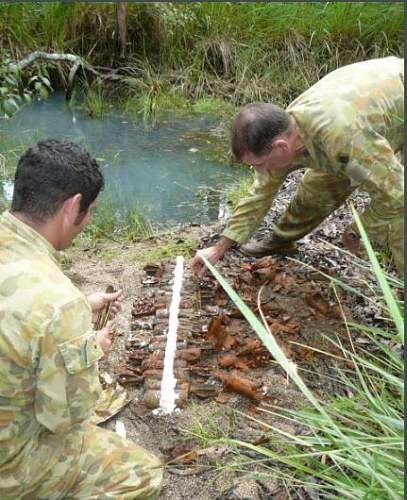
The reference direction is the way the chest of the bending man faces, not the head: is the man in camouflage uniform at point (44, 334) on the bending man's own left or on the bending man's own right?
on the bending man's own left

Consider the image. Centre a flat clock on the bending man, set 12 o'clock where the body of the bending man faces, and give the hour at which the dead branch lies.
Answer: The dead branch is roughly at 2 o'clock from the bending man.

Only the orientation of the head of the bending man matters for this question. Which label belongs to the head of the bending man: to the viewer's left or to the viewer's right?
to the viewer's left

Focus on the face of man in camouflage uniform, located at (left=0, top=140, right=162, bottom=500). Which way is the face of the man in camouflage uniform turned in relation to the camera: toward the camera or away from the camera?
away from the camera

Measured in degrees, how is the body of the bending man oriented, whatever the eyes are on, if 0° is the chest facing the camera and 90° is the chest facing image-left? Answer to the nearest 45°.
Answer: approximately 90°

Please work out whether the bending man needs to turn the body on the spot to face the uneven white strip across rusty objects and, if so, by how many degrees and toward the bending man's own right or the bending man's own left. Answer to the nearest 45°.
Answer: approximately 45° to the bending man's own left
